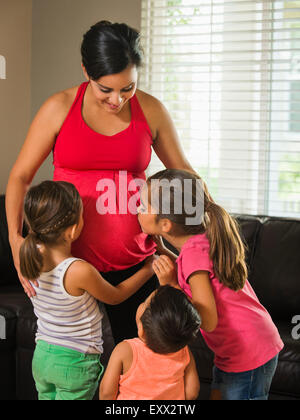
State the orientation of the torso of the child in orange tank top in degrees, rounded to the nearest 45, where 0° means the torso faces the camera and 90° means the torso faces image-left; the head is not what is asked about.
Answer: approximately 180°

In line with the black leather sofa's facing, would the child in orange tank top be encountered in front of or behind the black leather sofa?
in front

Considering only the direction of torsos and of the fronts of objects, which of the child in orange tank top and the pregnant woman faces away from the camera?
the child in orange tank top

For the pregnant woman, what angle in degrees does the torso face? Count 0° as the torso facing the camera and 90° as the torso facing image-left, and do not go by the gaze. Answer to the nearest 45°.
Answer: approximately 0°

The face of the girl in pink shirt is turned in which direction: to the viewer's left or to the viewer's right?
to the viewer's left

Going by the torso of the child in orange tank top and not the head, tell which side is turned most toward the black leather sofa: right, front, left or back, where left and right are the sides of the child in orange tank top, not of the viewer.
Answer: front

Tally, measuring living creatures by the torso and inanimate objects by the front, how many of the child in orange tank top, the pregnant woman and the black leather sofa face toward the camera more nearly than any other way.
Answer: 2

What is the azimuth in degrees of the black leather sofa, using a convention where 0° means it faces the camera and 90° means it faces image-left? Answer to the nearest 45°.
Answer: approximately 0°

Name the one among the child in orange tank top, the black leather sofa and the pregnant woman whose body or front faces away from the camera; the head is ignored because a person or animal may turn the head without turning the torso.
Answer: the child in orange tank top

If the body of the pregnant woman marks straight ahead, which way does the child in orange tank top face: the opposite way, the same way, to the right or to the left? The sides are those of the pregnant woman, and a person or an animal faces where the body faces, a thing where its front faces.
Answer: the opposite way
